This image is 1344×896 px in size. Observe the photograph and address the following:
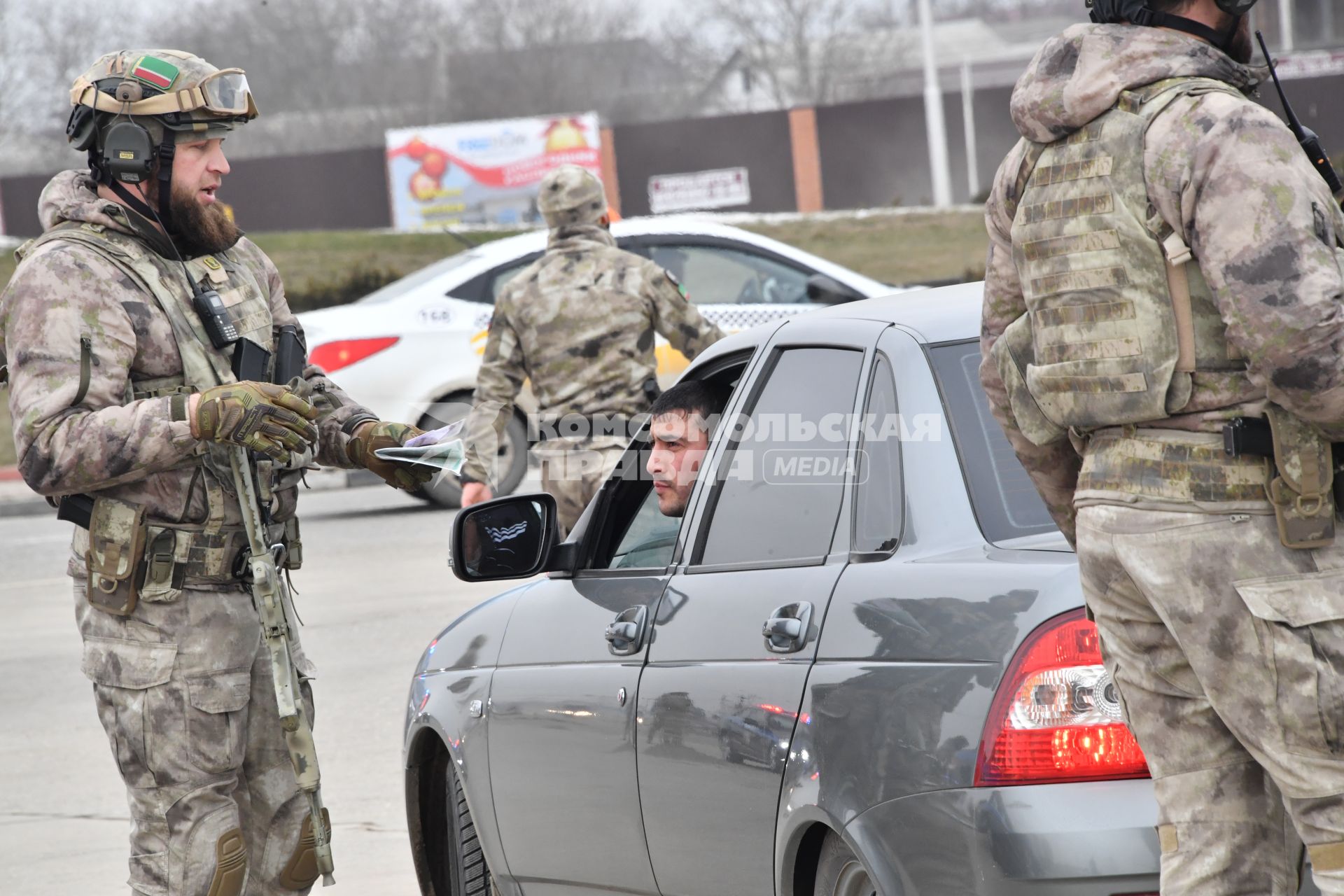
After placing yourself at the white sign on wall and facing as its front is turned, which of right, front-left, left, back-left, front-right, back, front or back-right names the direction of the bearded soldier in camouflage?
front

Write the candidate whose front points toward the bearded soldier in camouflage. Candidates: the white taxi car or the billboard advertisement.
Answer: the billboard advertisement

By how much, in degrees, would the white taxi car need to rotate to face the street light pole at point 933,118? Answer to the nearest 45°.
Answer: approximately 90° to its left

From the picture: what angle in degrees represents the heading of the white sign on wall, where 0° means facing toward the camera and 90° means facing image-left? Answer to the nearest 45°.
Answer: approximately 0°

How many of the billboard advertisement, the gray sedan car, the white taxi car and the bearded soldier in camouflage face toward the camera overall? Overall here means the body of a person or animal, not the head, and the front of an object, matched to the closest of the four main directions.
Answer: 1

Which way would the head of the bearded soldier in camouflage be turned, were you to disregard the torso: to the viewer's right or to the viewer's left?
to the viewer's right

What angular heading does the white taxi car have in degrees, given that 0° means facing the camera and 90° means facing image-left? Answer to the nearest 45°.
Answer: approximately 270°

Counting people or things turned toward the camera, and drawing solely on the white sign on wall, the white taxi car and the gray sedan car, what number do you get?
1

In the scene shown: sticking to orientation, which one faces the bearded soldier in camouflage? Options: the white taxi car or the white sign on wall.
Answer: the white sign on wall

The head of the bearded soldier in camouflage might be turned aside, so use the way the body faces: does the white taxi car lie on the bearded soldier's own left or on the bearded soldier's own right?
on the bearded soldier's own left

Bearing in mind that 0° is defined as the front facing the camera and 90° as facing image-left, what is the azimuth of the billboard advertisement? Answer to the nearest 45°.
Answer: approximately 0°
